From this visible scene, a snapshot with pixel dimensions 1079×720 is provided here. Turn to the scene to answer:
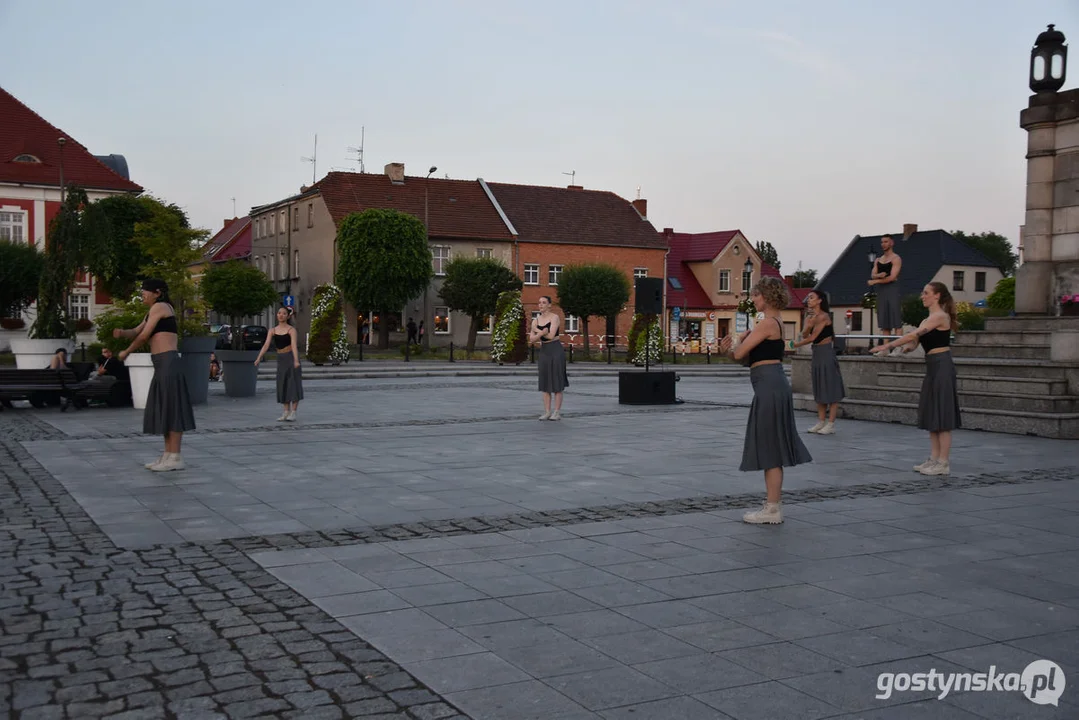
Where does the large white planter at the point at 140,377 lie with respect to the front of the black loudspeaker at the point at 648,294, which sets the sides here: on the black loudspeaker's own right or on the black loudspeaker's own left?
on the black loudspeaker's own right

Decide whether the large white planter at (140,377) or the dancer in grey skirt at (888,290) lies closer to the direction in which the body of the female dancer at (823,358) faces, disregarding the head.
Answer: the large white planter

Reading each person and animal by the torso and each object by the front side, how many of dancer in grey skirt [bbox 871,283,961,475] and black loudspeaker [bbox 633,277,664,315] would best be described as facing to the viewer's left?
1

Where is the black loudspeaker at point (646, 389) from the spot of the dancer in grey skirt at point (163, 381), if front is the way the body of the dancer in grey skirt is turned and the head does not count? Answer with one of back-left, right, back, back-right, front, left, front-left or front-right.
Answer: back-right

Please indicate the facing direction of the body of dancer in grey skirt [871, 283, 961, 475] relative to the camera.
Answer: to the viewer's left

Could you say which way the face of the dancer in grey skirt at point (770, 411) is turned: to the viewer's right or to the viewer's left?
to the viewer's left

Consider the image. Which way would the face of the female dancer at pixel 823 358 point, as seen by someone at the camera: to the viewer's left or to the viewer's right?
to the viewer's left

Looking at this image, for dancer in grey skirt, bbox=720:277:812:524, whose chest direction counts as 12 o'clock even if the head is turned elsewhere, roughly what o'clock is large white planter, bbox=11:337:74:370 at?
The large white planter is roughly at 1 o'clock from the dancer in grey skirt.

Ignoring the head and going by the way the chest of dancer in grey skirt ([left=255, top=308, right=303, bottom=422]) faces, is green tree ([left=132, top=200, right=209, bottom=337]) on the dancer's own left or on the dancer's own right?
on the dancer's own right

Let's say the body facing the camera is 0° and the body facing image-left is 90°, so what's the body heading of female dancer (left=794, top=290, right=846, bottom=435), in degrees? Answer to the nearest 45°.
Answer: approximately 90°

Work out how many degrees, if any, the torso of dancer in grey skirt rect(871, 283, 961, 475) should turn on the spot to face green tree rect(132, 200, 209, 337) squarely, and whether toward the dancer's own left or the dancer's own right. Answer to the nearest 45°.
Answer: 0° — they already face it

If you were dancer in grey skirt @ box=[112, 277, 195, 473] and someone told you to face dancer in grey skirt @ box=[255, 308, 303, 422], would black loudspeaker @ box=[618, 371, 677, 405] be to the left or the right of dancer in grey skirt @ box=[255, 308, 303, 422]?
right

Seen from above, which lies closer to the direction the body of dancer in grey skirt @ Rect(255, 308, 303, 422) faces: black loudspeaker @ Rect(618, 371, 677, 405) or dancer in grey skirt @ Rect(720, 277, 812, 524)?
the dancer in grey skirt
